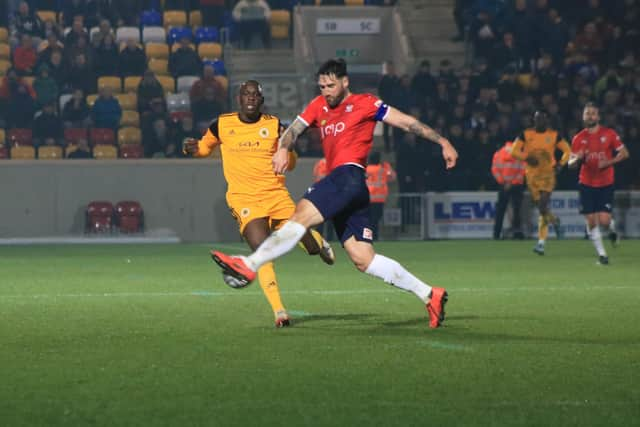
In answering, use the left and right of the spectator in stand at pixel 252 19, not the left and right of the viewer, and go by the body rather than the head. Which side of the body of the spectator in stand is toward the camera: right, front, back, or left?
front

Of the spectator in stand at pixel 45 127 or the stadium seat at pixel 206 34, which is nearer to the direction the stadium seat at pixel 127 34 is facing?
the spectator in stand

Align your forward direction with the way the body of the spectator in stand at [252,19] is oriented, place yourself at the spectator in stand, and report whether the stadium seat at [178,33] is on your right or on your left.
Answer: on your right

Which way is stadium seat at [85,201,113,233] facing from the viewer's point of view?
toward the camera

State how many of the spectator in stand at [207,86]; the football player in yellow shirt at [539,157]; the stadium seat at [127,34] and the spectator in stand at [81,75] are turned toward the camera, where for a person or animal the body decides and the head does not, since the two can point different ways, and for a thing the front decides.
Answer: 4

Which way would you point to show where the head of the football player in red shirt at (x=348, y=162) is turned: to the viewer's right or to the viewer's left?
to the viewer's left

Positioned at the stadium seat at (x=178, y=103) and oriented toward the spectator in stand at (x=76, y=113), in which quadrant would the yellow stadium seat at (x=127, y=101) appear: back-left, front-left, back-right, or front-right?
front-right

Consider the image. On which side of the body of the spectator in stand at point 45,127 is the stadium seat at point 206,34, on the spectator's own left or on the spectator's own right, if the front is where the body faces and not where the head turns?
on the spectator's own left

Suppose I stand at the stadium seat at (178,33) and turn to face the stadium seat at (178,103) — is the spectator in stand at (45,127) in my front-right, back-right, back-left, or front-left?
front-right

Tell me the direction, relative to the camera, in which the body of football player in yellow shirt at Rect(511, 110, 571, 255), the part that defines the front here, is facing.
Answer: toward the camera

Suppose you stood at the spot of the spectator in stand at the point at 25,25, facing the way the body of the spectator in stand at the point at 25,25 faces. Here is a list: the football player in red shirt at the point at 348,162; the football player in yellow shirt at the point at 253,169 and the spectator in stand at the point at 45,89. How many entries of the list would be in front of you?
3
